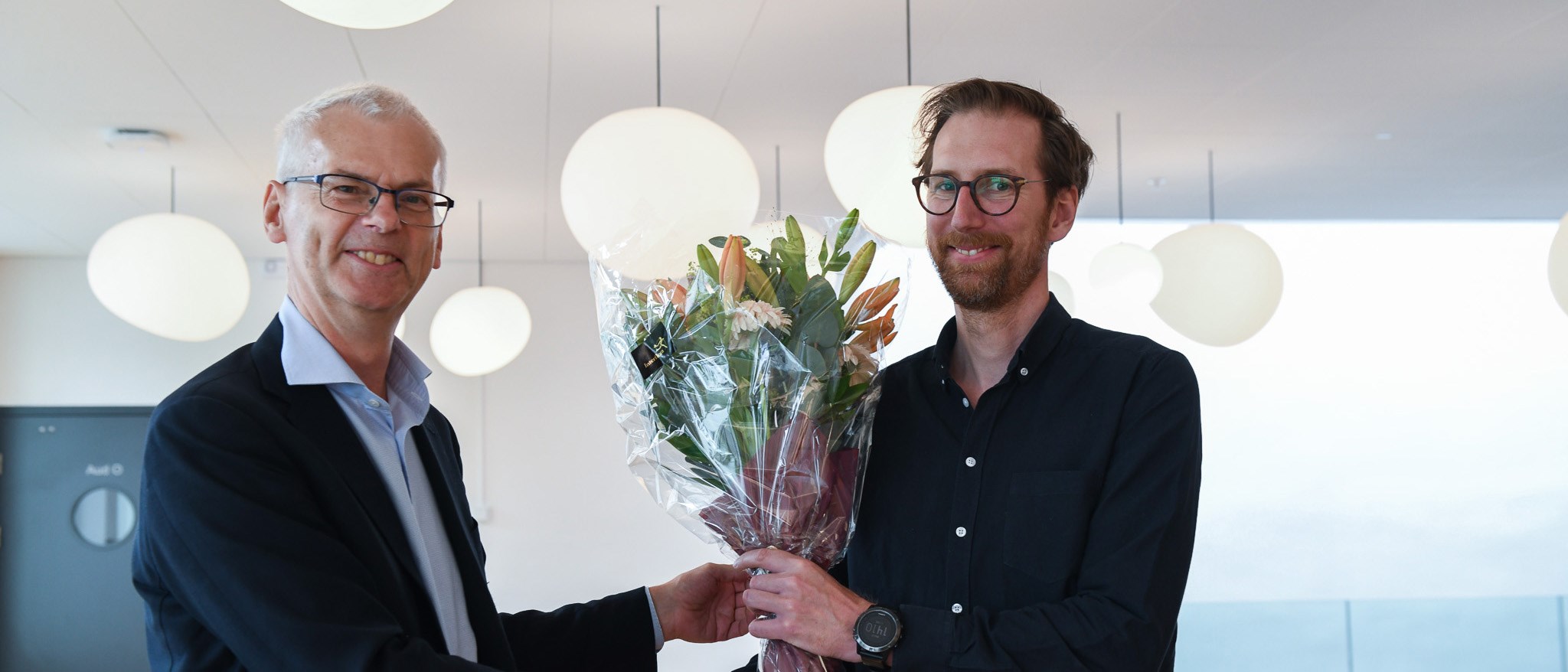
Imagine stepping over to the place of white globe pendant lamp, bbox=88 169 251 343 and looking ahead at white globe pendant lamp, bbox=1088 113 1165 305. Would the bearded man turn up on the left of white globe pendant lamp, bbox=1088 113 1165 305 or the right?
right

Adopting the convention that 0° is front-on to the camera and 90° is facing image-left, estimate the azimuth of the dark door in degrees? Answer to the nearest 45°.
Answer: approximately 0°

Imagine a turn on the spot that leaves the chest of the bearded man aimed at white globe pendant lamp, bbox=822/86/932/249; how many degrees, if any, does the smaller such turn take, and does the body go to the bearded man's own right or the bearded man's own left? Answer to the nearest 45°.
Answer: approximately 135° to the bearded man's own right

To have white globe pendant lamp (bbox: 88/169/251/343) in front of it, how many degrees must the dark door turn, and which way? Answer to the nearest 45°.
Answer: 0° — it already faces it

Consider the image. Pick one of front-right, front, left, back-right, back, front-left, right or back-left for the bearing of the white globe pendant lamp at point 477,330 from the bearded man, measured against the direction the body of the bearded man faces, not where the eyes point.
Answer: right

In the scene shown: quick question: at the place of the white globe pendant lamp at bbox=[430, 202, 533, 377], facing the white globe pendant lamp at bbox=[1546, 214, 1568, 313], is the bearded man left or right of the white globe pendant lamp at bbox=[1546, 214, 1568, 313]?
right
